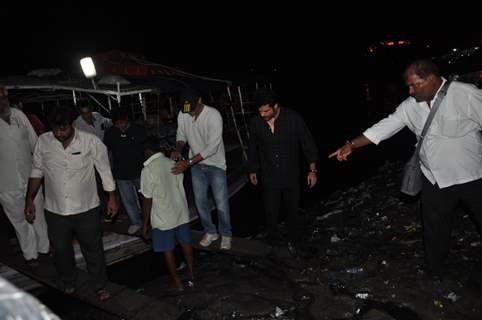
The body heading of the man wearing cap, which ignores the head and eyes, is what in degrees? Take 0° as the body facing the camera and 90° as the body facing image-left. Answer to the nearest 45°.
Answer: approximately 45°

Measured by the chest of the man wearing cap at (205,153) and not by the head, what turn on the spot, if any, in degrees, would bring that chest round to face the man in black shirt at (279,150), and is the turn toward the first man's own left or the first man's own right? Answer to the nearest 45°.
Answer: approximately 135° to the first man's own left

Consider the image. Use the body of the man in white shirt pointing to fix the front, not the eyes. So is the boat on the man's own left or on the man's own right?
on the man's own right

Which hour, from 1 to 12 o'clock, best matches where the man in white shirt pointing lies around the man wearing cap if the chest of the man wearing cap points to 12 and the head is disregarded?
The man in white shirt pointing is roughly at 9 o'clock from the man wearing cap.
